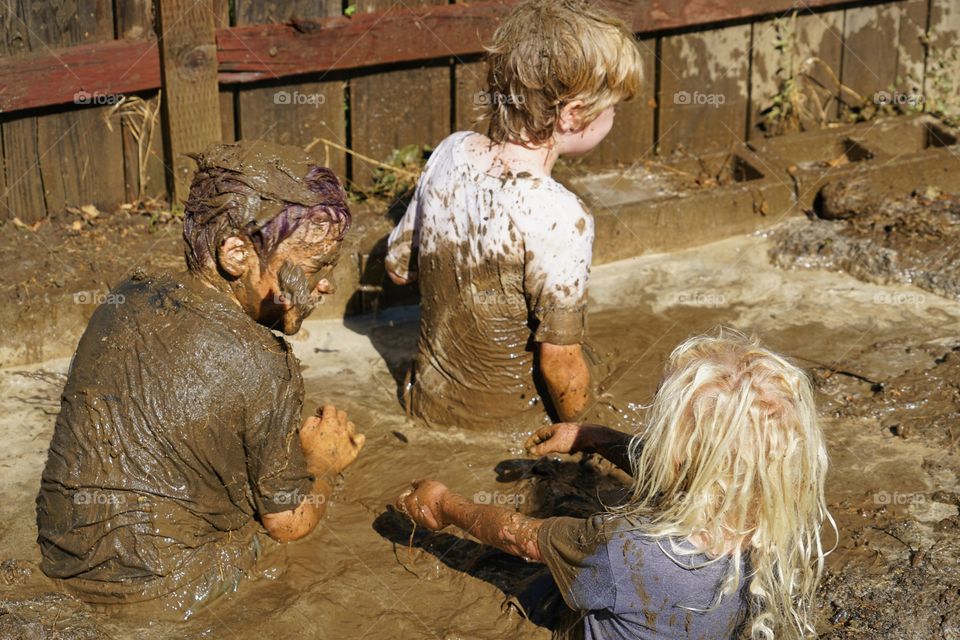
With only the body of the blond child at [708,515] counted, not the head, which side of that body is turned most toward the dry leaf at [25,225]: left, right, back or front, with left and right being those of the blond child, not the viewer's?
front

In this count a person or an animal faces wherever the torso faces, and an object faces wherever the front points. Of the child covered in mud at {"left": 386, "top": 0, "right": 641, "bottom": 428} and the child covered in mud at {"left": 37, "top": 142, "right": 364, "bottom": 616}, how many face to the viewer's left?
0

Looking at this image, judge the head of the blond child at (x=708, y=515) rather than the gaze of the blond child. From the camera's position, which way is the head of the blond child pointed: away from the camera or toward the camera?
away from the camera

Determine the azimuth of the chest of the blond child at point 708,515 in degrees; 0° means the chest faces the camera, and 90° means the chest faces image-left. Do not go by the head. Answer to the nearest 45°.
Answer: approximately 135°

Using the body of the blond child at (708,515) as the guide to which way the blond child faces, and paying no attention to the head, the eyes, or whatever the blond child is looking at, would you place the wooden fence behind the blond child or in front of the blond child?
in front

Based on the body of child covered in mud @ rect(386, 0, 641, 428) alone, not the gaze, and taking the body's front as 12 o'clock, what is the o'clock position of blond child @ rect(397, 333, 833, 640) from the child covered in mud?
The blond child is roughly at 4 o'clock from the child covered in mud.

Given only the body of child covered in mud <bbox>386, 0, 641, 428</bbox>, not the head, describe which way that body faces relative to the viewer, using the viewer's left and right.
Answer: facing away from the viewer and to the right of the viewer

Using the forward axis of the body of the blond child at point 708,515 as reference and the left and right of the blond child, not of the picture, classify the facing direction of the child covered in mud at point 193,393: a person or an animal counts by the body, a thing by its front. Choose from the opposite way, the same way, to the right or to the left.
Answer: to the right
